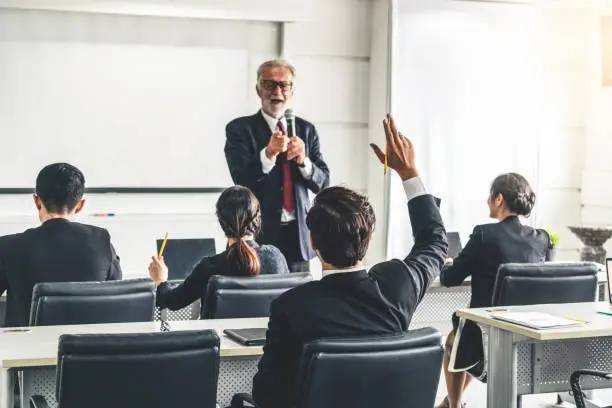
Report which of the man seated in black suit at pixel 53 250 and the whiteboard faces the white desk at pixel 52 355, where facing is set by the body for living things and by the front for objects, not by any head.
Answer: the whiteboard

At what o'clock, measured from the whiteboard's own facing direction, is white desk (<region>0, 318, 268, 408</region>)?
The white desk is roughly at 12 o'clock from the whiteboard.

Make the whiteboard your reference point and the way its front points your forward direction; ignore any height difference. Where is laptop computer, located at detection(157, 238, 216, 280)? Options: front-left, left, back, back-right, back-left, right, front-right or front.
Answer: front

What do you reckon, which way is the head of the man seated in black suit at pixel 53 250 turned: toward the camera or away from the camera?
away from the camera

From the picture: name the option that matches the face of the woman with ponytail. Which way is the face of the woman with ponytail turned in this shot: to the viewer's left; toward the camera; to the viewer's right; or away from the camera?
away from the camera

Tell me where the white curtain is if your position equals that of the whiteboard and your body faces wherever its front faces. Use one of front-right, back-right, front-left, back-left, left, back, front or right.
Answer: left

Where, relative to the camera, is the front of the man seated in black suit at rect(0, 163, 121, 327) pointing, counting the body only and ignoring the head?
away from the camera

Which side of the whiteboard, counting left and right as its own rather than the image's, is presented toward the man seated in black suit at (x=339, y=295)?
front

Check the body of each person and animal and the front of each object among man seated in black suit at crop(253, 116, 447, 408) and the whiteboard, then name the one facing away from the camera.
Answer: the man seated in black suit

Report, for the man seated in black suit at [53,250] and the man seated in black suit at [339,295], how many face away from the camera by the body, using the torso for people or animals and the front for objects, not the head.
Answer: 2

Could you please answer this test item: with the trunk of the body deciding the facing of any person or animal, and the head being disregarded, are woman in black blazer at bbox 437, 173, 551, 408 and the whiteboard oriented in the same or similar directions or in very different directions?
very different directions

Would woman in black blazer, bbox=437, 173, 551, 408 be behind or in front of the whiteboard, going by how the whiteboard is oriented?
in front

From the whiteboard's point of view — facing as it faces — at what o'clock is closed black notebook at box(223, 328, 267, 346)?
The closed black notebook is roughly at 12 o'clock from the whiteboard.

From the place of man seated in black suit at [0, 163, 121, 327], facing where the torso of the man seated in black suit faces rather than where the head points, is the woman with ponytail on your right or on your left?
on your right

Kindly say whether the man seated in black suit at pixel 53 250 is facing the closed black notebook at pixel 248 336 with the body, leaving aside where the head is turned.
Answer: no

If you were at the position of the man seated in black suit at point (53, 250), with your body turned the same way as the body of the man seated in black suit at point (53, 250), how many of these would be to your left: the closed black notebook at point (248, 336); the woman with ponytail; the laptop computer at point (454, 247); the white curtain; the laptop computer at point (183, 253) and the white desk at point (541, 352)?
0

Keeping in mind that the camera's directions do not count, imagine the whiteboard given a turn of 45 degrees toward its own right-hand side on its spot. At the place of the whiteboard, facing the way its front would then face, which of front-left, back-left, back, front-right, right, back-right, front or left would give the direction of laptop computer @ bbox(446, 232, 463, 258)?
left

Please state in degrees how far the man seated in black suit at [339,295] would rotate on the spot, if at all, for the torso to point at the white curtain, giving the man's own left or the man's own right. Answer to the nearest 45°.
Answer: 0° — they already face it

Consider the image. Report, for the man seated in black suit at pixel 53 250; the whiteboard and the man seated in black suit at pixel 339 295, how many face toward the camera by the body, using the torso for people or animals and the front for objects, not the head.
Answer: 1

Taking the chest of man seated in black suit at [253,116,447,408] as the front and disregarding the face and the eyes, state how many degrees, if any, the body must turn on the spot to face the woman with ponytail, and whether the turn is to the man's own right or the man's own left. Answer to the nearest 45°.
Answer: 0° — they already face them

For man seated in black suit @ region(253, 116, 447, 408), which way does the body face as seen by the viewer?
away from the camera

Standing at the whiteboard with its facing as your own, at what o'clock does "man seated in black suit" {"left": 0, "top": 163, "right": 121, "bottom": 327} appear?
The man seated in black suit is roughly at 12 o'clock from the whiteboard.
